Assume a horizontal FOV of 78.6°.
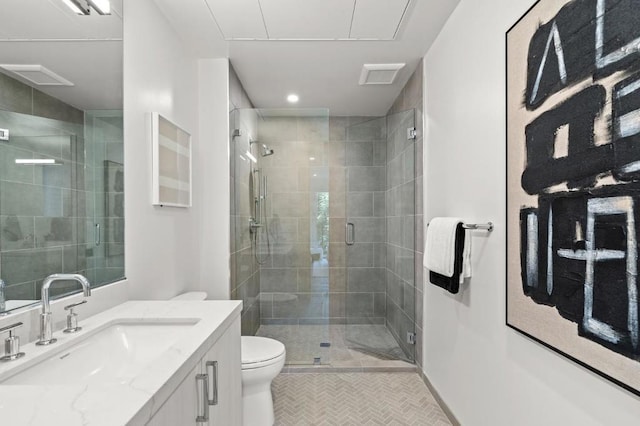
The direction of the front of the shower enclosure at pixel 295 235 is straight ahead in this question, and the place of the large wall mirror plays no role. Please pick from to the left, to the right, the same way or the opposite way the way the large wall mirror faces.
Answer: to the left

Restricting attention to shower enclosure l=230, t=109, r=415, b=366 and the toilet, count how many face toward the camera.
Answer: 1

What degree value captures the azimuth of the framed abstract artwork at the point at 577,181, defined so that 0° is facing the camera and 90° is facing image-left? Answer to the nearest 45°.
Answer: approximately 45°

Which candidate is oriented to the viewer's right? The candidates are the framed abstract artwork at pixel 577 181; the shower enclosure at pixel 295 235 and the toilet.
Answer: the toilet

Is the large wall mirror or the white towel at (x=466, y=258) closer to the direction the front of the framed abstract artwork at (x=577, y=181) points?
the large wall mirror

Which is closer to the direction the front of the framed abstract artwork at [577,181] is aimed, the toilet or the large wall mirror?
the large wall mirror

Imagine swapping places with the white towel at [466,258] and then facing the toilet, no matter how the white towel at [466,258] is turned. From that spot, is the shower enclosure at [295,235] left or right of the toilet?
right

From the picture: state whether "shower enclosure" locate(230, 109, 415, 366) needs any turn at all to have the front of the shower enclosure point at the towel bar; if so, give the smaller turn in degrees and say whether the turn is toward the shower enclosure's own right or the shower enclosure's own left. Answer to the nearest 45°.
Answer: approximately 45° to the shower enclosure's own left

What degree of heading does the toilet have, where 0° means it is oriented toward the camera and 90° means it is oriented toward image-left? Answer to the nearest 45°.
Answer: approximately 270°

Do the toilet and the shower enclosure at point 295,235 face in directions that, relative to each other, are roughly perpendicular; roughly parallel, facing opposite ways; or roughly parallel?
roughly perpendicular

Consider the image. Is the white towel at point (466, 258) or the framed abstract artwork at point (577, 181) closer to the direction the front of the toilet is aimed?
the white towel

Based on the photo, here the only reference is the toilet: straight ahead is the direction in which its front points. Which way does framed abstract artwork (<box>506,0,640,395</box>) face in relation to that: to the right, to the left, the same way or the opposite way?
the opposite way
